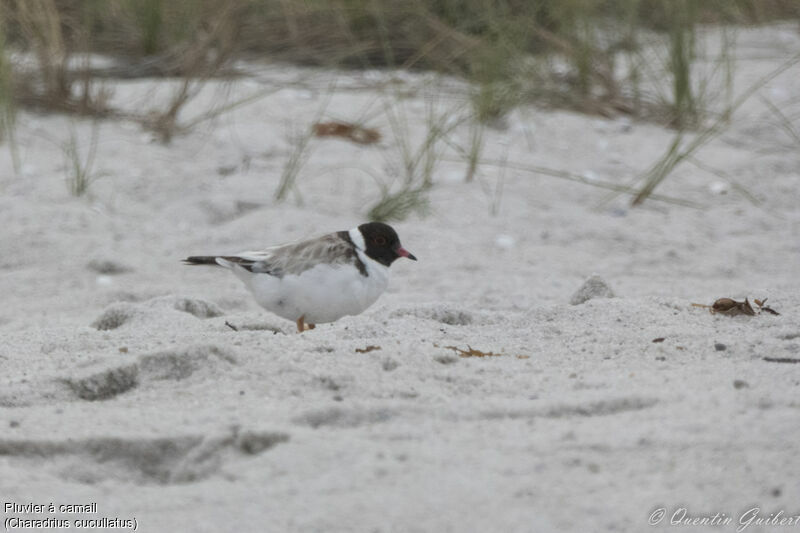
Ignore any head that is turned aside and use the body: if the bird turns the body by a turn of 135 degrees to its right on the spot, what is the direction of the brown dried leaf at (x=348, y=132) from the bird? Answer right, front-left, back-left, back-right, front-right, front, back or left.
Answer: back-right

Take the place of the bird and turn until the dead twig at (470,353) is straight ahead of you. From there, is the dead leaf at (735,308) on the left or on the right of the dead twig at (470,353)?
left

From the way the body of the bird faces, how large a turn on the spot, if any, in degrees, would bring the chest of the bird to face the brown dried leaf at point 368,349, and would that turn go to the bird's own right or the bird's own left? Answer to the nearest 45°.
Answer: approximately 90° to the bird's own right

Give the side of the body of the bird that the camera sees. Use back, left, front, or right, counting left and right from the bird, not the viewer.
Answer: right

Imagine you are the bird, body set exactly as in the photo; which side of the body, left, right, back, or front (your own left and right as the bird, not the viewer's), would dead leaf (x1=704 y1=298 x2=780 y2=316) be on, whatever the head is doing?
front

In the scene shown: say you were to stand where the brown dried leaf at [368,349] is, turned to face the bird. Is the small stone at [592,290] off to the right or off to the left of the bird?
right

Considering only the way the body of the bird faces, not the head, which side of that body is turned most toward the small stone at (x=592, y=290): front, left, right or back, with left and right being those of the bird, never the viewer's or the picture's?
front

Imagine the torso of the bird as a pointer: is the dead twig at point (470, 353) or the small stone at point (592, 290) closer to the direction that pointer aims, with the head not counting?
the small stone
